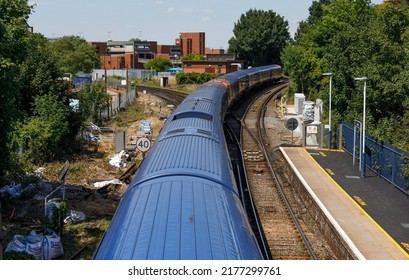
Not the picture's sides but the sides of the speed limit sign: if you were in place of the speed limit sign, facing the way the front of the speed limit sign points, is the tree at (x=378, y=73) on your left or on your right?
on your left

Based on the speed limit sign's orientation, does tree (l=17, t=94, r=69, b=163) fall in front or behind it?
behind

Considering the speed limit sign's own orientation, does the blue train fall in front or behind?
in front

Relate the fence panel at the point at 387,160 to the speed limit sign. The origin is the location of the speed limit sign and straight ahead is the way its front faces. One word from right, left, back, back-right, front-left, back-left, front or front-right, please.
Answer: left

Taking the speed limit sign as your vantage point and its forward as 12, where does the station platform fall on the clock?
The station platform is roughly at 10 o'clock from the speed limit sign.

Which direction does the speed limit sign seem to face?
toward the camera

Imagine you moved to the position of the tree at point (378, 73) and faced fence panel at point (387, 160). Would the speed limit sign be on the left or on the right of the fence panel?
right

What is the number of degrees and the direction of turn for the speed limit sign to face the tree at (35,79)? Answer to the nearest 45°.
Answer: approximately 135° to its right
